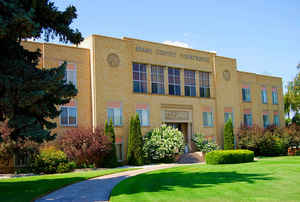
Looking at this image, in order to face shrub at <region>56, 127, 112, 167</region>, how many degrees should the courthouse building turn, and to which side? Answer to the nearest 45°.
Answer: approximately 90° to its right

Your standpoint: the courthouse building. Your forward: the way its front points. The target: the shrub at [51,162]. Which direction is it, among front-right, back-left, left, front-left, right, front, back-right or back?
right

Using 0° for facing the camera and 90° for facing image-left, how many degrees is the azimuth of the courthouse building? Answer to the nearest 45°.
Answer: approximately 315°

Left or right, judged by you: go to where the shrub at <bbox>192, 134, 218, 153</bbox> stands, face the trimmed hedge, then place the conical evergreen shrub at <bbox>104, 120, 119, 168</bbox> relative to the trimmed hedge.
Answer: right

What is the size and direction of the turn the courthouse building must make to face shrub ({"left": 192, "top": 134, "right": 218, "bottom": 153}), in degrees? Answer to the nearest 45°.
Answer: approximately 90° to its left

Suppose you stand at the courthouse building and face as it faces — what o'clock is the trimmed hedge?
The trimmed hedge is roughly at 12 o'clock from the courthouse building.
